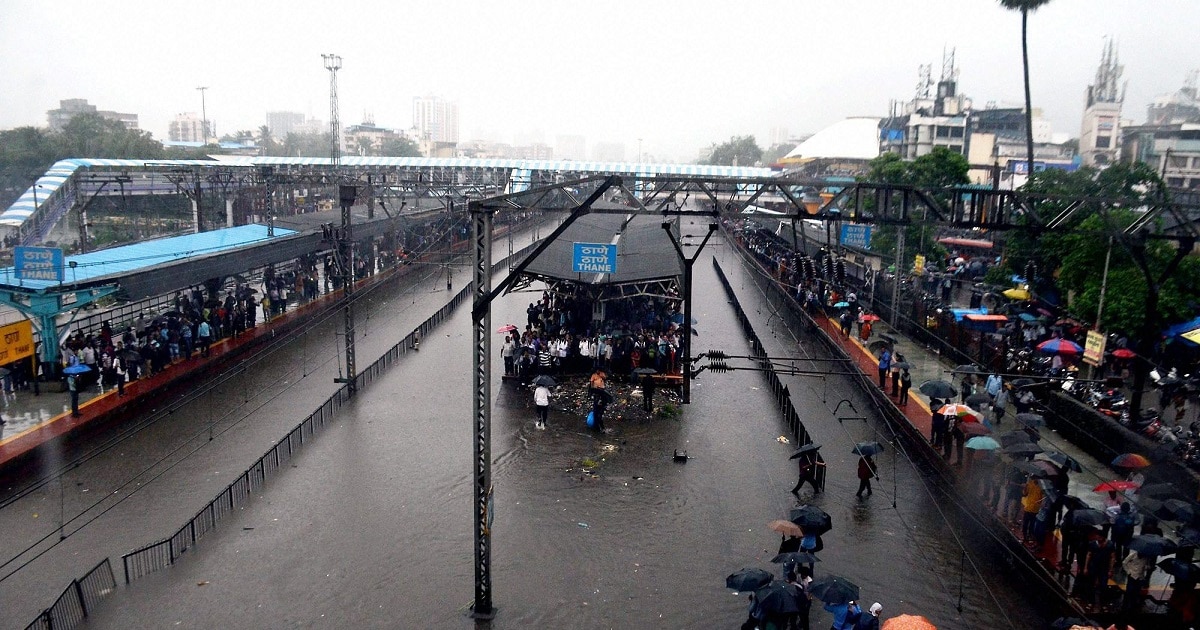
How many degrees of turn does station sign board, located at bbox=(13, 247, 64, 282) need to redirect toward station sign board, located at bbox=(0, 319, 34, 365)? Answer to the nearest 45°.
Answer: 0° — it already faces it

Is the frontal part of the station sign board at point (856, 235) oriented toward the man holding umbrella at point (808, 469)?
yes

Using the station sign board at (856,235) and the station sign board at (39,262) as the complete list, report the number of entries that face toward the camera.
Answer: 2

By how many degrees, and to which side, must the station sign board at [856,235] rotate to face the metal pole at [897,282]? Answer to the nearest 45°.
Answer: approximately 45° to its left

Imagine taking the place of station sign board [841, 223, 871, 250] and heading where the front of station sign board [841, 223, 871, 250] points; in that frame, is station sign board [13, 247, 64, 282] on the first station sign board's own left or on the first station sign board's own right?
on the first station sign board's own right

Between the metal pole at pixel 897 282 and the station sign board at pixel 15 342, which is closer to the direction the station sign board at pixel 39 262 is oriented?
the station sign board

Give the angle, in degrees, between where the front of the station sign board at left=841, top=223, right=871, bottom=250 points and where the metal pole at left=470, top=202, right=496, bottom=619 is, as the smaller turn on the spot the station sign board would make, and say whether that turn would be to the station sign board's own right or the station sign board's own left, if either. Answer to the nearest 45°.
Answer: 0° — it already faces it

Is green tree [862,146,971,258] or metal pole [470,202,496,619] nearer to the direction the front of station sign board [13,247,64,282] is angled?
the metal pole

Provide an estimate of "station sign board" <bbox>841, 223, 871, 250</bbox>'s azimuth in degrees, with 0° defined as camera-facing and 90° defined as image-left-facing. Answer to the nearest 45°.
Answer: approximately 0°
